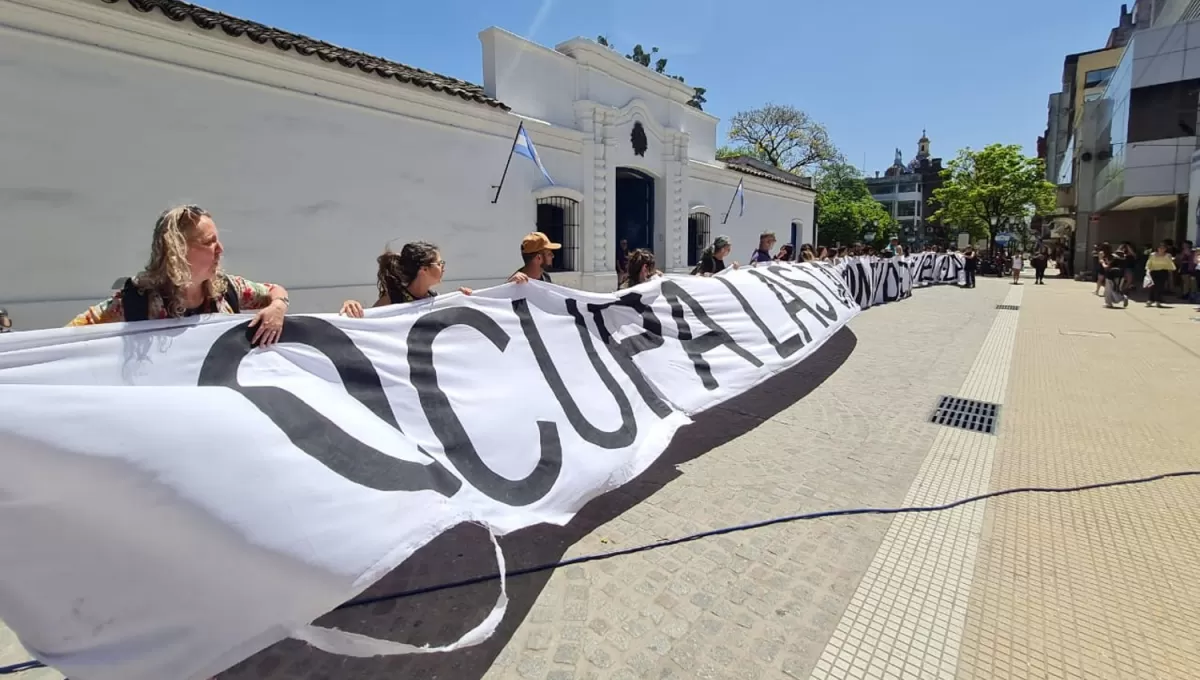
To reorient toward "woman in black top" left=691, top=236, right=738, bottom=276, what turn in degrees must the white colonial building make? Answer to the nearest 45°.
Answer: approximately 45° to its left

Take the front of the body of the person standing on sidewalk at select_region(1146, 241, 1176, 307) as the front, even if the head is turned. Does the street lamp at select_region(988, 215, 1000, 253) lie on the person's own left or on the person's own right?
on the person's own right

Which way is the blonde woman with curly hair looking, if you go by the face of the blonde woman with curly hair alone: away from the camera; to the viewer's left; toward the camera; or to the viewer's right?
to the viewer's right

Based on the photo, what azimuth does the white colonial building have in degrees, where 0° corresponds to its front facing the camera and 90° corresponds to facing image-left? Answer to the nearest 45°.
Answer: approximately 315°

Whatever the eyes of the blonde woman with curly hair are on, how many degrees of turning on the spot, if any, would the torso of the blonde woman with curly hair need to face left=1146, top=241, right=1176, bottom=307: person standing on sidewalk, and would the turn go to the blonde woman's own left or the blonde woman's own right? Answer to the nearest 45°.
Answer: approximately 45° to the blonde woman's own left

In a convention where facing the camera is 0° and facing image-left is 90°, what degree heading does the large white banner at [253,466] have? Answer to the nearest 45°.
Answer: approximately 315°
